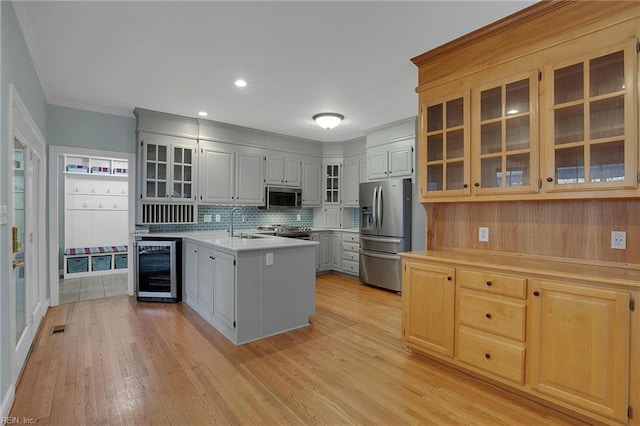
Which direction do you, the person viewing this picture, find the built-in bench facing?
facing the viewer

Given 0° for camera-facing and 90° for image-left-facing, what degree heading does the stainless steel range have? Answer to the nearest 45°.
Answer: approximately 315°

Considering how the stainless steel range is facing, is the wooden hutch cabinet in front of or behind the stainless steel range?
in front

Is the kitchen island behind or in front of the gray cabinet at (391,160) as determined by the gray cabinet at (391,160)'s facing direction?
in front

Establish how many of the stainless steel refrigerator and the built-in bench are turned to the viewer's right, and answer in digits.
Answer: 0

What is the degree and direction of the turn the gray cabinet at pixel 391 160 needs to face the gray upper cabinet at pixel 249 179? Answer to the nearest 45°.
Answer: approximately 45° to its right

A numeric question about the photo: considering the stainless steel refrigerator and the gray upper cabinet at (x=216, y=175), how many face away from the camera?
0

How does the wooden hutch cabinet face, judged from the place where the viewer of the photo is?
facing the viewer and to the left of the viewer

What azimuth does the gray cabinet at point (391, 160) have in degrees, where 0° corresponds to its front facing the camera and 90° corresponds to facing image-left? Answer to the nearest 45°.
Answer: approximately 45°

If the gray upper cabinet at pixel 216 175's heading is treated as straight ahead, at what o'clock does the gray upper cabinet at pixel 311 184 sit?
the gray upper cabinet at pixel 311 184 is roughly at 10 o'clock from the gray upper cabinet at pixel 216 175.

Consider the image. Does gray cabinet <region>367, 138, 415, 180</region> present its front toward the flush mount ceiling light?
yes

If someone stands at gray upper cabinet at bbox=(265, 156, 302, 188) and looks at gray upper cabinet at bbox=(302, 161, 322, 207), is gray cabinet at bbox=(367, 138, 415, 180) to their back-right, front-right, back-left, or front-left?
front-right
